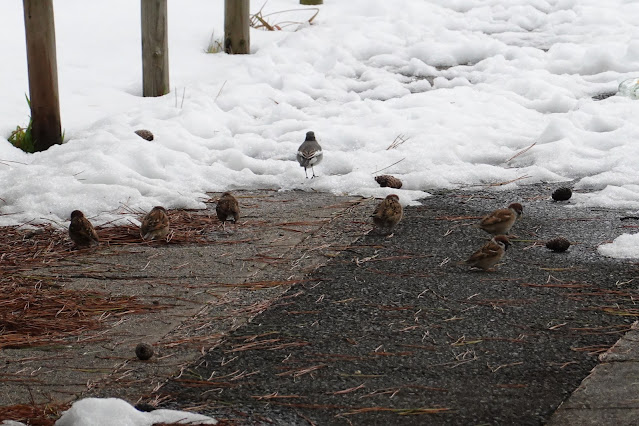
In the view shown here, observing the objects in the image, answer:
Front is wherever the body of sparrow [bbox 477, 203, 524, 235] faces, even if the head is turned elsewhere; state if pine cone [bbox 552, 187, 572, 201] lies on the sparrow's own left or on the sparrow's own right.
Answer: on the sparrow's own left

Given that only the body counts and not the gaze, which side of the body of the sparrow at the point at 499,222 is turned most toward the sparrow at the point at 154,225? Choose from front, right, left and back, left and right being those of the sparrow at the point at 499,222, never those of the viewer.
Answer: back

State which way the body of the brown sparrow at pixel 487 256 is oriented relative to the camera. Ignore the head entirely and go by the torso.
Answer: to the viewer's right

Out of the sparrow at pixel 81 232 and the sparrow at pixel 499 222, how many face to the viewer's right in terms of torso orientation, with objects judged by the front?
1

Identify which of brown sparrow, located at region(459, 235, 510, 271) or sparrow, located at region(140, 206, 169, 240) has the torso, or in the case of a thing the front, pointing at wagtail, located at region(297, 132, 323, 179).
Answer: sparrow, located at region(140, 206, 169, 240)

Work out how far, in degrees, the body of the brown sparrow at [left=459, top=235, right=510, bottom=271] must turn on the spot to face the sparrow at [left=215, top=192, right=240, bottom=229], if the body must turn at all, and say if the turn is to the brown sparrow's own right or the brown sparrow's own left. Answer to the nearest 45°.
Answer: approximately 180°

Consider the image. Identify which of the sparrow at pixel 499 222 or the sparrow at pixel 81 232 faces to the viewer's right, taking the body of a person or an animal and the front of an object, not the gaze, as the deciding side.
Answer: the sparrow at pixel 499 222

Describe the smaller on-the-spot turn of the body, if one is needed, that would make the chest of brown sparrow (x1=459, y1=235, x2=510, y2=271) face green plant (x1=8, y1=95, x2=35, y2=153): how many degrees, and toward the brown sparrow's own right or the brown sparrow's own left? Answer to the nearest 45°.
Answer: approximately 135° to the brown sparrow's own left

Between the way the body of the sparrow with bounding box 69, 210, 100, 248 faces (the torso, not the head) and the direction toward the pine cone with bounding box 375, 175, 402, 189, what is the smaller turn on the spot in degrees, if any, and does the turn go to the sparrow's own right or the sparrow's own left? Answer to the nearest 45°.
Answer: approximately 135° to the sparrow's own right

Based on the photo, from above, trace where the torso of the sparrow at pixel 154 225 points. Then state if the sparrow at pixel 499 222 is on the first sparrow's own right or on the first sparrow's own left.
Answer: on the first sparrow's own right

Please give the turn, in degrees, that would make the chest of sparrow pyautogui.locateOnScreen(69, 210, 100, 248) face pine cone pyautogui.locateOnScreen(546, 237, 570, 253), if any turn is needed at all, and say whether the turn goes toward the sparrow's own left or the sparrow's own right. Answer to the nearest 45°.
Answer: approximately 135° to the sparrow's own right

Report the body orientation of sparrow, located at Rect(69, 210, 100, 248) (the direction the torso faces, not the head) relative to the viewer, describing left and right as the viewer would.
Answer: facing away from the viewer and to the left of the viewer

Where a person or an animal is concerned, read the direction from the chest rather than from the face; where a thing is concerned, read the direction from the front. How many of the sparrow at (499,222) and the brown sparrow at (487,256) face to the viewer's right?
2

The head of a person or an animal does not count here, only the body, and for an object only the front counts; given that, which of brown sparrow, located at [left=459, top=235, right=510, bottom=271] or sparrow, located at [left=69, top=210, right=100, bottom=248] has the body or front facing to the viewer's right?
the brown sparrow

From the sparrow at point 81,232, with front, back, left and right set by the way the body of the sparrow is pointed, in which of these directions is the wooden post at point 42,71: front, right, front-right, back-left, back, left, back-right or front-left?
front-right

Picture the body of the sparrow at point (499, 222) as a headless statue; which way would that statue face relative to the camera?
to the viewer's right
